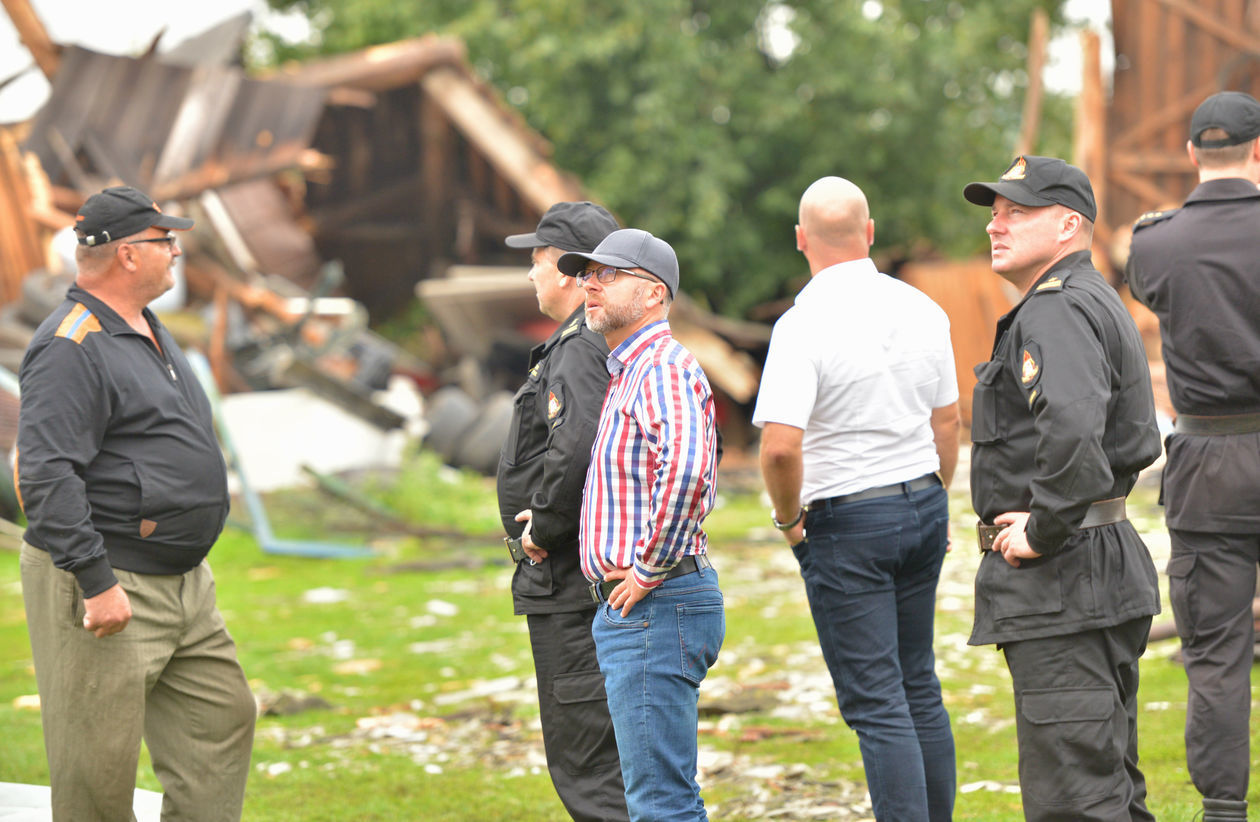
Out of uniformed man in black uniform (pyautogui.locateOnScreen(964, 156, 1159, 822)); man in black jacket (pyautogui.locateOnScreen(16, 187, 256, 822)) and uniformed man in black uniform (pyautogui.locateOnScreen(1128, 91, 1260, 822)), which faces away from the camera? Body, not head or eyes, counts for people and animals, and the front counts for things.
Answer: uniformed man in black uniform (pyautogui.locateOnScreen(1128, 91, 1260, 822))

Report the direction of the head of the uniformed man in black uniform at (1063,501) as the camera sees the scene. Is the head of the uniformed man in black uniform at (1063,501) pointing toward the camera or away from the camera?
toward the camera

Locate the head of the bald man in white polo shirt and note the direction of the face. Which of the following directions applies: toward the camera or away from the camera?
away from the camera

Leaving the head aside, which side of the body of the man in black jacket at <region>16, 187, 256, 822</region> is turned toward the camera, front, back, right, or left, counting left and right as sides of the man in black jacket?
right

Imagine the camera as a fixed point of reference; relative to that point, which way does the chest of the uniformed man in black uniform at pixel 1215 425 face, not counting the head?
away from the camera

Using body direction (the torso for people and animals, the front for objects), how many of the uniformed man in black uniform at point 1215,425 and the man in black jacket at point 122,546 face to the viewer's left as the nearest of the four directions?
0

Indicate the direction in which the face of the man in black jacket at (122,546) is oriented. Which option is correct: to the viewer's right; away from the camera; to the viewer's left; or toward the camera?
to the viewer's right

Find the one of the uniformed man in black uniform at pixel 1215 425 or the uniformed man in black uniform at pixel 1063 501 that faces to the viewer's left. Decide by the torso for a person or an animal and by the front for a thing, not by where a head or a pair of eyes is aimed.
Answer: the uniformed man in black uniform at pixel 1063 501

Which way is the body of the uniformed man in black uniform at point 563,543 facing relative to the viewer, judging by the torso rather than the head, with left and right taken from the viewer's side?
facing to the left of the viewer

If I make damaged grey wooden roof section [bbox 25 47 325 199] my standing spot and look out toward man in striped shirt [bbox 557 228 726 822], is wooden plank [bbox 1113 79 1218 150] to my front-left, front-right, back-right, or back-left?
front-left

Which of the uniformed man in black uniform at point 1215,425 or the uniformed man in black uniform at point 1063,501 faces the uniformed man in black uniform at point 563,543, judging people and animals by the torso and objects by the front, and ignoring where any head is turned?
the uniformed man in black uniform at point 1063,501

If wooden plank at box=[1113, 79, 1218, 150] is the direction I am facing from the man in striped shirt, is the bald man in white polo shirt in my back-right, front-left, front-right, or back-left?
front-right

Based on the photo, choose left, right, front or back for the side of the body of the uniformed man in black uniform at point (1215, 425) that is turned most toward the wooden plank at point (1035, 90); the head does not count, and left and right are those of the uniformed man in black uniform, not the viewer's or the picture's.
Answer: front
